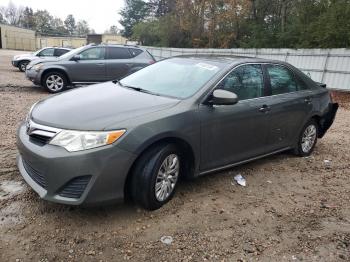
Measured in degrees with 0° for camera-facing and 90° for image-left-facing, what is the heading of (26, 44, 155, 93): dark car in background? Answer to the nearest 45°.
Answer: approximately 90°

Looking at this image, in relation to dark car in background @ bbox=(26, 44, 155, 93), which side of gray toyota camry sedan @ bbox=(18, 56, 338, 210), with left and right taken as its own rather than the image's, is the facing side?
right

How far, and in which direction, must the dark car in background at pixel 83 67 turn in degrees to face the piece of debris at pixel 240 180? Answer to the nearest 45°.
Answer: approximately 90° to its left

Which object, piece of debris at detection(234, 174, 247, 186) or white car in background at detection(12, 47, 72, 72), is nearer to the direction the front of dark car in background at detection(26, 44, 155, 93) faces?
the white car in background

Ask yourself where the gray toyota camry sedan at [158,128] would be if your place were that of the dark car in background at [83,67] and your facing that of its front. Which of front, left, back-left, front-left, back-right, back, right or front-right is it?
left

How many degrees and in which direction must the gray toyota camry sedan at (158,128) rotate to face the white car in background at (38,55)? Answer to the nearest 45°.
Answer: approximately 90° to its right

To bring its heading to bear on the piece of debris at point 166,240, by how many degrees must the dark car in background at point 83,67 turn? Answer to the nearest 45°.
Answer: approximately 90° to its left

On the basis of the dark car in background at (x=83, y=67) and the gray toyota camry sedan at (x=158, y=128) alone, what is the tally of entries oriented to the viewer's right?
0
